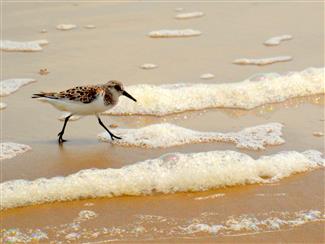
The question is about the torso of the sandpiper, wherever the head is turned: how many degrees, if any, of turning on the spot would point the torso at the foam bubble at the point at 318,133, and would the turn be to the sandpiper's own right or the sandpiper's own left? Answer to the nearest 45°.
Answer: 0° — it already faces it

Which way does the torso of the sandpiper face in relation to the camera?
to the viewer's right

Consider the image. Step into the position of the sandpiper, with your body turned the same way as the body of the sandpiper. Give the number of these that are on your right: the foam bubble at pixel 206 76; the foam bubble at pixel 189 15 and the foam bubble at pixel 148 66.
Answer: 0

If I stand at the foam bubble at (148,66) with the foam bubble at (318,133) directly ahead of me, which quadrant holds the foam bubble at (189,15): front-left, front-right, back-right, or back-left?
back-left

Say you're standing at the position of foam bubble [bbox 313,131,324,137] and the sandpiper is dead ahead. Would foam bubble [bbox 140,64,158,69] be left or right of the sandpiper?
right

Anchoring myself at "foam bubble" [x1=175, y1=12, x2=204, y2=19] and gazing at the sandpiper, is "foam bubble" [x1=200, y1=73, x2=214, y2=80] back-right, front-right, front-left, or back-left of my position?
front-left

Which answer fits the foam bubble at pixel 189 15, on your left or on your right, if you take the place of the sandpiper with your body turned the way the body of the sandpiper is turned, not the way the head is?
on your left

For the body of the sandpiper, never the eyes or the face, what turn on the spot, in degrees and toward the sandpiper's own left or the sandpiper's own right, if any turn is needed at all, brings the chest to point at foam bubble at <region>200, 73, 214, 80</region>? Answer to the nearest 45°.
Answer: approximately 45° to the sandpiper's own left

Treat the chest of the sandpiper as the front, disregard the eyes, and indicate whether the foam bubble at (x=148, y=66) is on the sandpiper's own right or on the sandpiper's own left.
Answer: on the sandpiper's own left

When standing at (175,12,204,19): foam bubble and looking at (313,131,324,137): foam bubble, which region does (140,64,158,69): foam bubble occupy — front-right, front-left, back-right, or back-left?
front-right
